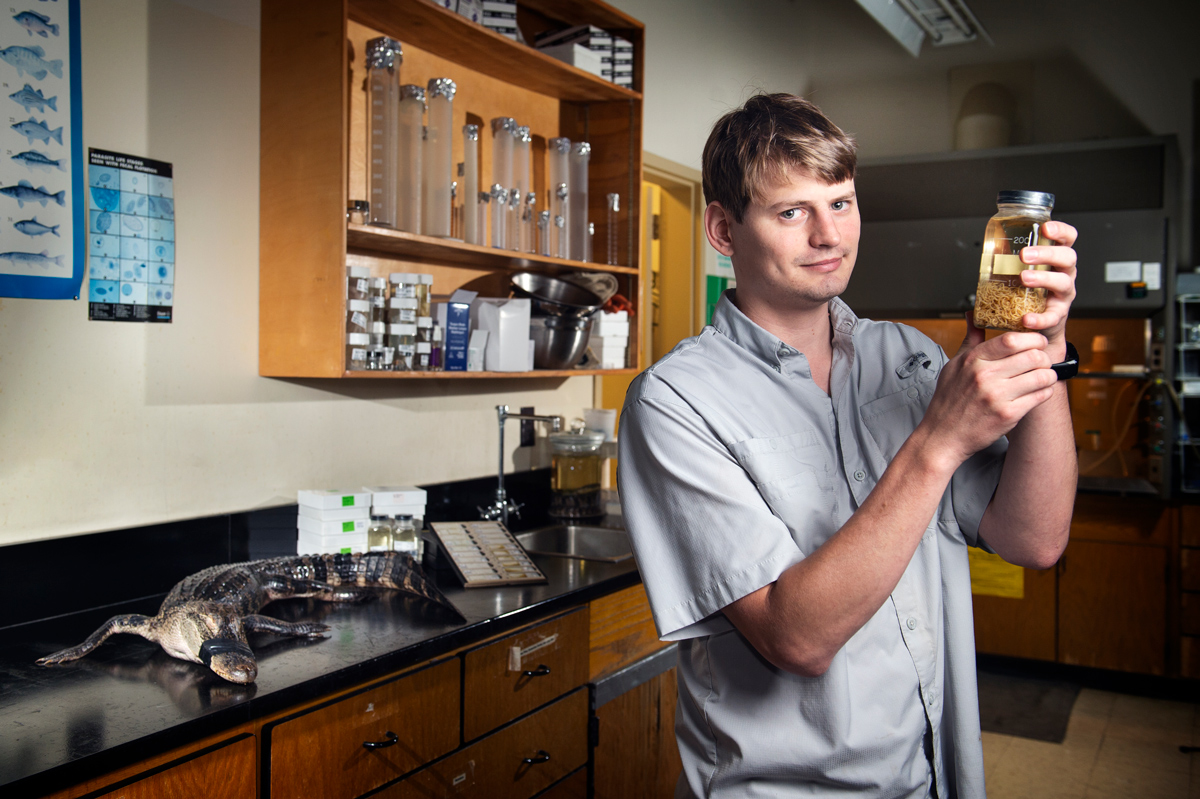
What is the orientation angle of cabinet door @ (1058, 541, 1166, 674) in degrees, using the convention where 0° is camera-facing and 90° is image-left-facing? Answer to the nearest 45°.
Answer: approximately 45°
